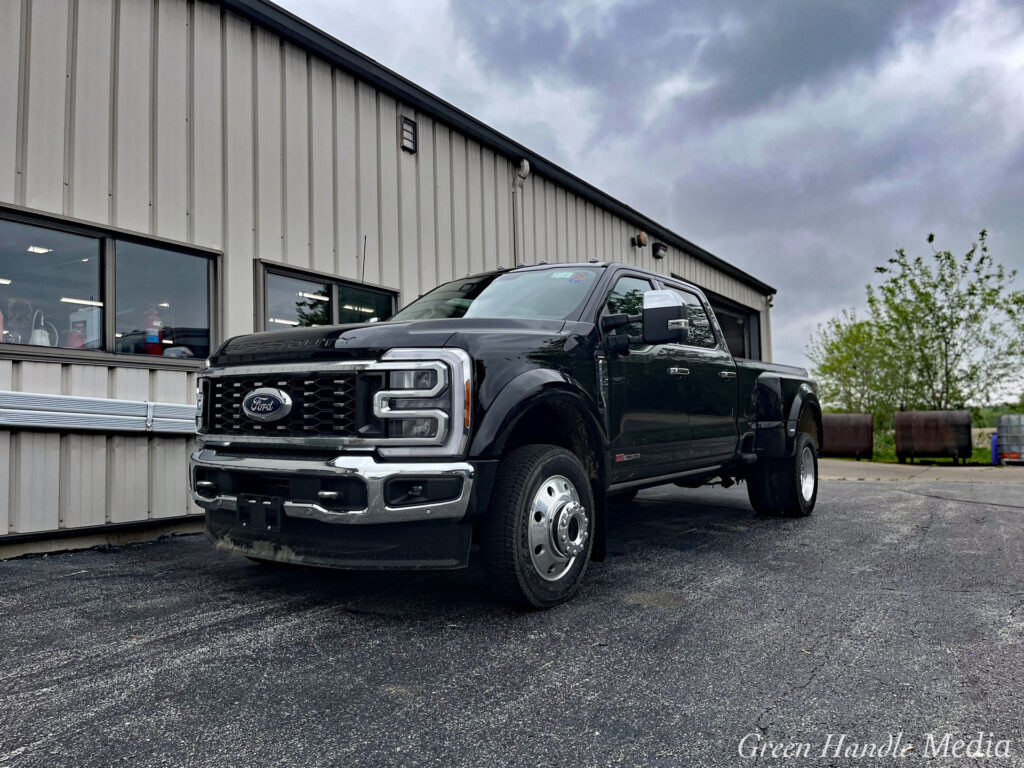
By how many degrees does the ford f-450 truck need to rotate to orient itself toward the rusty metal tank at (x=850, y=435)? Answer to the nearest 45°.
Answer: approximately 180°

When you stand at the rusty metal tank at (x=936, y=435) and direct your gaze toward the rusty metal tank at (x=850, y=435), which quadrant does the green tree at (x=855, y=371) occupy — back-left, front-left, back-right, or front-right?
front-right

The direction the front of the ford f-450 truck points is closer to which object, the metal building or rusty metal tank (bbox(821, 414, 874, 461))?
the metal building

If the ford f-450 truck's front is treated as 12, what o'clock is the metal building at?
The metal building is roughly at 3 o'clock from the ford f-450 truck.

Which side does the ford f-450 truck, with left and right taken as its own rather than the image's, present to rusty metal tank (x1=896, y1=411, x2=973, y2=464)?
back

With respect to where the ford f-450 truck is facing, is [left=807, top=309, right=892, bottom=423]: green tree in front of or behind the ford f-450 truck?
behind
